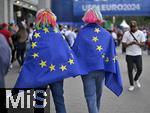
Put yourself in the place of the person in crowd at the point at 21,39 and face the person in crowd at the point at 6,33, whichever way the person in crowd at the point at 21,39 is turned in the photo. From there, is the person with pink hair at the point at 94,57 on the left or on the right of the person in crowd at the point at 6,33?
left

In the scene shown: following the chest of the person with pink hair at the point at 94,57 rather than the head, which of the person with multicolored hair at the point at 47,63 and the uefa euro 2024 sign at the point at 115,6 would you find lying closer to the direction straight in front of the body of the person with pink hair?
the uefa euro 2024 sign

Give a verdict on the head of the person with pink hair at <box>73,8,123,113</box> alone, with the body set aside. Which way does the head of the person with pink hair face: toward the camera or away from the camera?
away from the camera

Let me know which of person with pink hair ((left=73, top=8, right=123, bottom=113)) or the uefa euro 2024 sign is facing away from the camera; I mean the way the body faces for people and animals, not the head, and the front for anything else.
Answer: the person with pink hair

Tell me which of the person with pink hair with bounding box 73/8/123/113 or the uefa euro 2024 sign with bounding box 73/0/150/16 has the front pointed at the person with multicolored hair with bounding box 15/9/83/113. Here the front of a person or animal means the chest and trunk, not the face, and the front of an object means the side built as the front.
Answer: the uefa euro 2024 sign

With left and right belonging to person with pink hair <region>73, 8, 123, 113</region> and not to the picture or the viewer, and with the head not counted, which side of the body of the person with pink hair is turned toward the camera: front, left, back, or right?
back

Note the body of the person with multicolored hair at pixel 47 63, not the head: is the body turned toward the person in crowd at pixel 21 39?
yes

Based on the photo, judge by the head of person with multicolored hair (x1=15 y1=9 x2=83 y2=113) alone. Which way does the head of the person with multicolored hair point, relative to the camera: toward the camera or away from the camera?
away from the camera

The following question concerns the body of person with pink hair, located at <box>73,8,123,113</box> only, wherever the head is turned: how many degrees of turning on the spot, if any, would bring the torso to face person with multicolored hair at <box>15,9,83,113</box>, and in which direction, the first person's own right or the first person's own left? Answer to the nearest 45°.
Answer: approximately 135° to the first person's own left

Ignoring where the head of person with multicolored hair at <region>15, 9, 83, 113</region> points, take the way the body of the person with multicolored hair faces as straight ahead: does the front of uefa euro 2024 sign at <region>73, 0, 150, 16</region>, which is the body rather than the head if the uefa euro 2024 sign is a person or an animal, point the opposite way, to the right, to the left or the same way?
the opposite way
